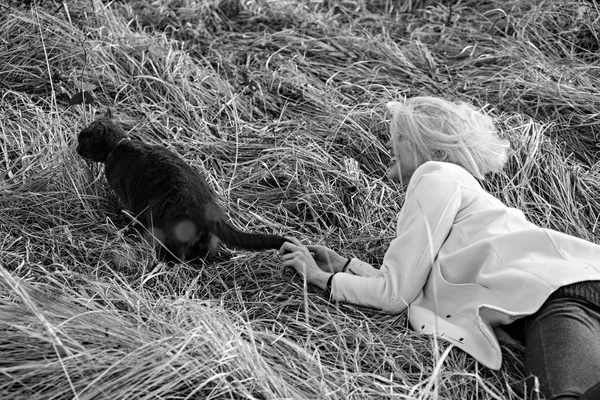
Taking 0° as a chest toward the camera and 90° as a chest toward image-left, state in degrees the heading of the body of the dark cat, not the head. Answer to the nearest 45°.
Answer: approximately 135°

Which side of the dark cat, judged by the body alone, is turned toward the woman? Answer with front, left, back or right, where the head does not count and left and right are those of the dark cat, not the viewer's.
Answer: back
